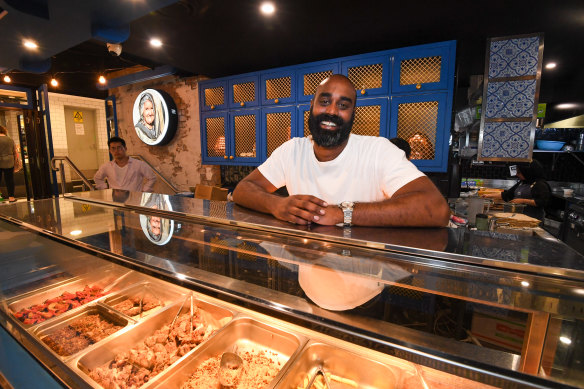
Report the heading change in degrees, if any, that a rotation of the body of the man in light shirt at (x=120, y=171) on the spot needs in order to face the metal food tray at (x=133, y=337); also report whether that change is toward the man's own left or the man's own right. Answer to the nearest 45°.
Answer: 0° — they already face it

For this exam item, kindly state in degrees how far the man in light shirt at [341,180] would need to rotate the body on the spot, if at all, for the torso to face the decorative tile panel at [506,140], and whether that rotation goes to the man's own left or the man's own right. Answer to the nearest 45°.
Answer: approximately 135° to the man's own left

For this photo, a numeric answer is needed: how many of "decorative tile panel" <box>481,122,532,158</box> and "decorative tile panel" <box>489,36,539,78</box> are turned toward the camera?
2

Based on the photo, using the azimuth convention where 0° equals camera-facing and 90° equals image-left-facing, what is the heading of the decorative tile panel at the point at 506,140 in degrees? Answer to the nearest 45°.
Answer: approximately 0°

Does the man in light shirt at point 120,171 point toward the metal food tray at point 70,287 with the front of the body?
yes

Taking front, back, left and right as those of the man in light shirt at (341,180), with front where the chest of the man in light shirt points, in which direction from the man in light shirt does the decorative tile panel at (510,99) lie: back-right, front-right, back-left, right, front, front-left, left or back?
back-left

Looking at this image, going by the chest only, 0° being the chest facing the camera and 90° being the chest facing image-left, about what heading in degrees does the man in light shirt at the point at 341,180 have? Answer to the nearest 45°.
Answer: approximately 0°

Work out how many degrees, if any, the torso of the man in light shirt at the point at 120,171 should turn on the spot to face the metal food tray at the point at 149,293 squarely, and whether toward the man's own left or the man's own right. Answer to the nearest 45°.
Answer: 0° — they already face it
